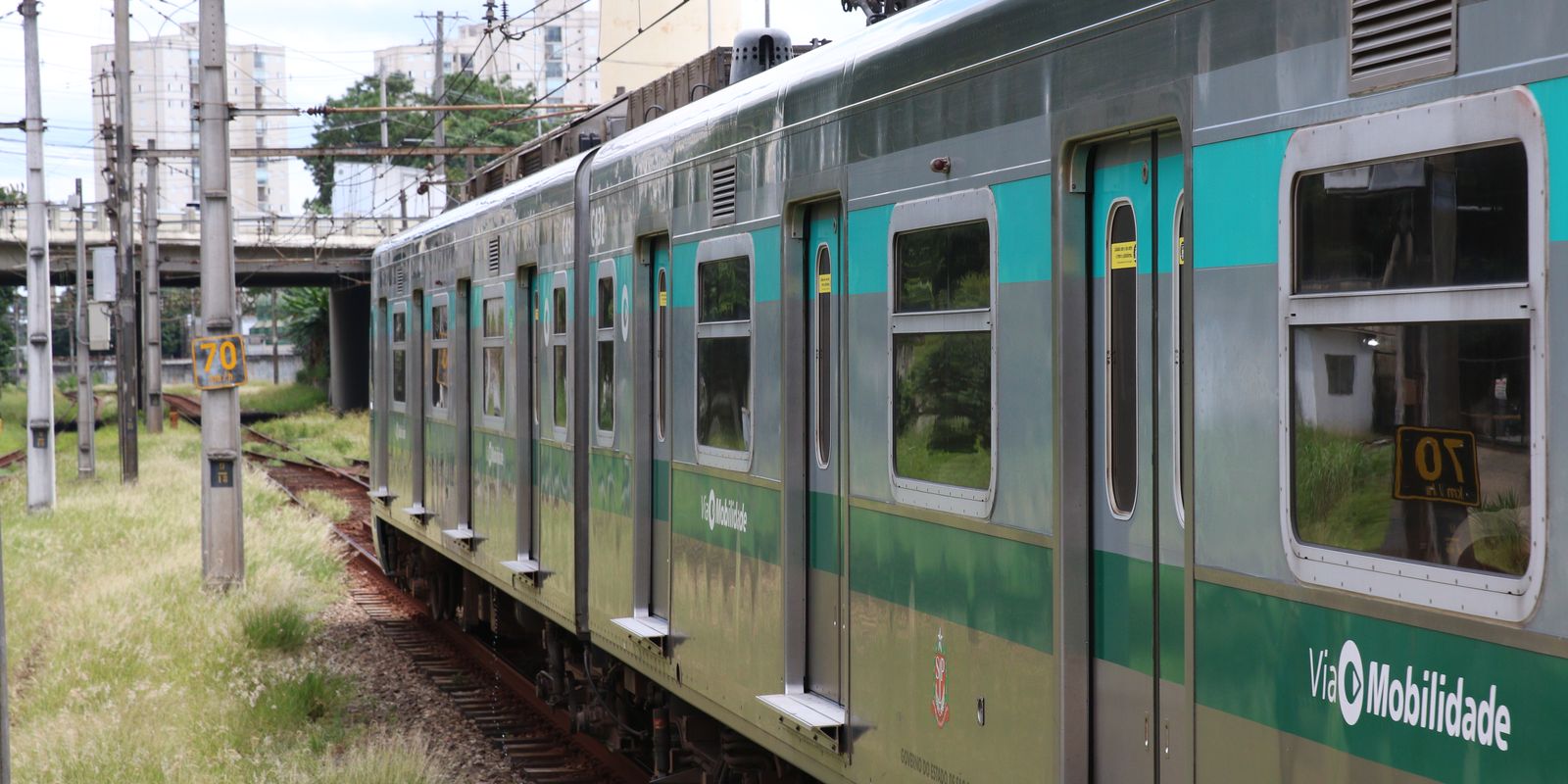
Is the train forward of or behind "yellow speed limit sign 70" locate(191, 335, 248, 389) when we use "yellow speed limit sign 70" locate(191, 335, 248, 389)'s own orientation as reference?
forward

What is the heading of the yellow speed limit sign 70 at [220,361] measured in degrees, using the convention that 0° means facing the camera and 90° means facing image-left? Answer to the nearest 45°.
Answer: approximately 0°

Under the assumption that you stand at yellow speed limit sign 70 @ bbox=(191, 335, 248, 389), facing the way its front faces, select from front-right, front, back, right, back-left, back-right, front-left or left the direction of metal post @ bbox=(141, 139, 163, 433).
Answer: back

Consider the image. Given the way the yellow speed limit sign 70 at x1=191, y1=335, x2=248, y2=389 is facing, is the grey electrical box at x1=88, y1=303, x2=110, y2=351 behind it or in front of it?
behind

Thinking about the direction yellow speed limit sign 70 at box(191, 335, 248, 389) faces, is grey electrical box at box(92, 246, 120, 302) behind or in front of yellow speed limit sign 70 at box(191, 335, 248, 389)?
behind

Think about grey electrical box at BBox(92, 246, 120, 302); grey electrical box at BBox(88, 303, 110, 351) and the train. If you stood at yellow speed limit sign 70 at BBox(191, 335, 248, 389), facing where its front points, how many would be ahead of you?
1

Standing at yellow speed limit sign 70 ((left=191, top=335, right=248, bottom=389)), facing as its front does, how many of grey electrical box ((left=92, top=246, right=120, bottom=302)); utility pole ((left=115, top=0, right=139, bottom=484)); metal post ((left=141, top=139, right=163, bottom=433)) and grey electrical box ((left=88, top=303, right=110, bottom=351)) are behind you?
4

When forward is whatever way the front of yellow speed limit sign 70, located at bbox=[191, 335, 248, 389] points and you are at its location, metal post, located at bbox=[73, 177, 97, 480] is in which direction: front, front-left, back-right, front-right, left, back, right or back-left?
back

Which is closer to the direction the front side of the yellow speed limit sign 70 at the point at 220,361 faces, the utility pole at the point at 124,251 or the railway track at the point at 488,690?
the railway track

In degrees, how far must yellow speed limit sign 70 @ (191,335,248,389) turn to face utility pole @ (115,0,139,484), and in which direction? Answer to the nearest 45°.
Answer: approximately 180°

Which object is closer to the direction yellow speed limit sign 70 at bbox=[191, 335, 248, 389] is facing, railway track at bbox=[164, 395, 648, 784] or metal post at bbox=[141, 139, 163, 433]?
the railway track
